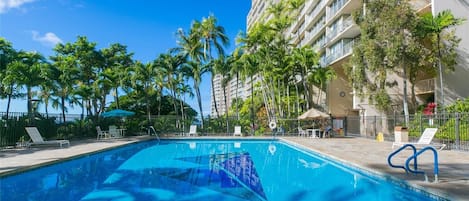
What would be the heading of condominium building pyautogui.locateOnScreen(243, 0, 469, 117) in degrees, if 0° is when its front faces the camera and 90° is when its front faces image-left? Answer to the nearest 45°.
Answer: approximately 45°

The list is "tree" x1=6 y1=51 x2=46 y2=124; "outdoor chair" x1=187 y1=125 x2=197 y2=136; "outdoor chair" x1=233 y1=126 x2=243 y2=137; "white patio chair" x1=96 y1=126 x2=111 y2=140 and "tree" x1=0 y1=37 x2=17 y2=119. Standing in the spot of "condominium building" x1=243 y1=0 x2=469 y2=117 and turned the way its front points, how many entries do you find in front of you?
5

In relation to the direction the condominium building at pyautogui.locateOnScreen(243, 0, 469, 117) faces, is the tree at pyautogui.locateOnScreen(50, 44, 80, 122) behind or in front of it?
in front

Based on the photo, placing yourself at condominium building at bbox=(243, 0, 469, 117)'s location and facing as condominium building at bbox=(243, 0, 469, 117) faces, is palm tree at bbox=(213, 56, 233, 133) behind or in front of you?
in front

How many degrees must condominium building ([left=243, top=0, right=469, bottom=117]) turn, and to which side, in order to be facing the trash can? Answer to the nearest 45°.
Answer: approximately 45° to its left

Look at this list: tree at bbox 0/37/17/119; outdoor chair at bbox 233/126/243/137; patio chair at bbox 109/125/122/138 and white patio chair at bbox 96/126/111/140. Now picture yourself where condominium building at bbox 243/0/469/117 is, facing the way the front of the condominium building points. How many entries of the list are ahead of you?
4

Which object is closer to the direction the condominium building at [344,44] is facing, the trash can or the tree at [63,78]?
the tree

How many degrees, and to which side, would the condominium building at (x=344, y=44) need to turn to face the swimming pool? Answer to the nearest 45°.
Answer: approximately 45° to its left

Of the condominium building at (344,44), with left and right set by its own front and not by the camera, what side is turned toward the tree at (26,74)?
front

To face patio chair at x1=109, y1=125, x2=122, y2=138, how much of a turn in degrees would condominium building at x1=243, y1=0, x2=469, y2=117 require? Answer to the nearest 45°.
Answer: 0° — it already faces it

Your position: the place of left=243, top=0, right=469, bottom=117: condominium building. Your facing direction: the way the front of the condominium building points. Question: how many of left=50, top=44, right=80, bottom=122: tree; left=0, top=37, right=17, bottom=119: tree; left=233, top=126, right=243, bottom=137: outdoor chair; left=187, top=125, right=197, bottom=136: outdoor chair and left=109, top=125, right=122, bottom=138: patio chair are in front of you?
5
